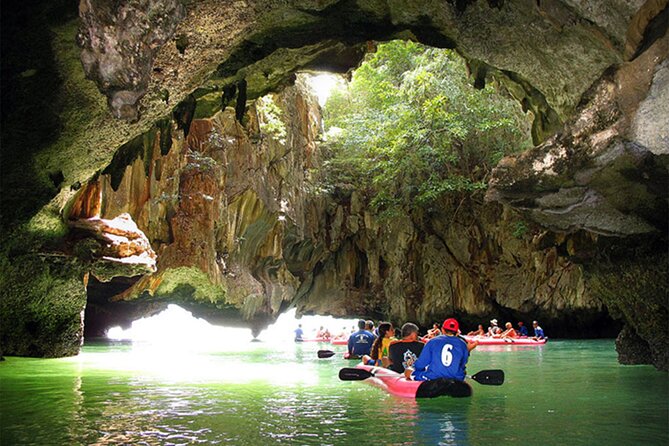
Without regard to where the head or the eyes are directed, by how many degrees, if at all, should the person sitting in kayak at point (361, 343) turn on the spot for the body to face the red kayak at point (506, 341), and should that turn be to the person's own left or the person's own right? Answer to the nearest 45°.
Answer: approximately 45° to the person's own right

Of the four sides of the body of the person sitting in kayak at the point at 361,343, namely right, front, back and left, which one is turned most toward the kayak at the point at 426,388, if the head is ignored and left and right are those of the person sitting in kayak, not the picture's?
back

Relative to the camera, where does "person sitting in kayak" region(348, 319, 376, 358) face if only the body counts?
away from the camera

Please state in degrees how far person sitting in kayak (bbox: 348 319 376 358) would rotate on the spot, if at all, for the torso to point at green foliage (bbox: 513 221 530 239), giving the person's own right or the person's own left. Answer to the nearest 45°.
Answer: approximately 45° to the person's own right

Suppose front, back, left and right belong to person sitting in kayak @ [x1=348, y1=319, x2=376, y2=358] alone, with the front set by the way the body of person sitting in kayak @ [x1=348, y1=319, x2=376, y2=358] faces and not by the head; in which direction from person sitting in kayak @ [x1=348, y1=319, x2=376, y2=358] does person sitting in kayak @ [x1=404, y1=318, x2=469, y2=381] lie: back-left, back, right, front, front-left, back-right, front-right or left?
back

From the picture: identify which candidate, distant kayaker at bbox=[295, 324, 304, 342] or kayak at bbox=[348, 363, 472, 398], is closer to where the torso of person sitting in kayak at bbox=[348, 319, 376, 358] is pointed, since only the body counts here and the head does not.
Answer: the distant kayaker

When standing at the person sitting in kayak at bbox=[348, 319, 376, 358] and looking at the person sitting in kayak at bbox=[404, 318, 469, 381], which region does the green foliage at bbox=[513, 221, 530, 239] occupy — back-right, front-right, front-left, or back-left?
back-left

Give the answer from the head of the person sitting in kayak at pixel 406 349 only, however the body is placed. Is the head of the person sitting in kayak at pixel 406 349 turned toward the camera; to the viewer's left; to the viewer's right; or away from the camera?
away from the camera

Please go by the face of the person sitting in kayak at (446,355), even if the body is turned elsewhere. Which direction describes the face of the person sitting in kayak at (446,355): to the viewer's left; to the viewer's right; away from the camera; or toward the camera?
away from the camera

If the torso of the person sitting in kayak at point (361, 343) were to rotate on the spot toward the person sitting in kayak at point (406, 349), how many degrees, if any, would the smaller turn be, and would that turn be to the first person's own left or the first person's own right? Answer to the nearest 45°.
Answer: approximately 180°

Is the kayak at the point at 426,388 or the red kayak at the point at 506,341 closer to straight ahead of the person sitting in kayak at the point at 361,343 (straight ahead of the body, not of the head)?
the red kayak

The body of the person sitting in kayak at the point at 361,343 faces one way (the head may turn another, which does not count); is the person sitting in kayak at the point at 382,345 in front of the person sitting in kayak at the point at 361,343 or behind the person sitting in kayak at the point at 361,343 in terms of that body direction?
behind
